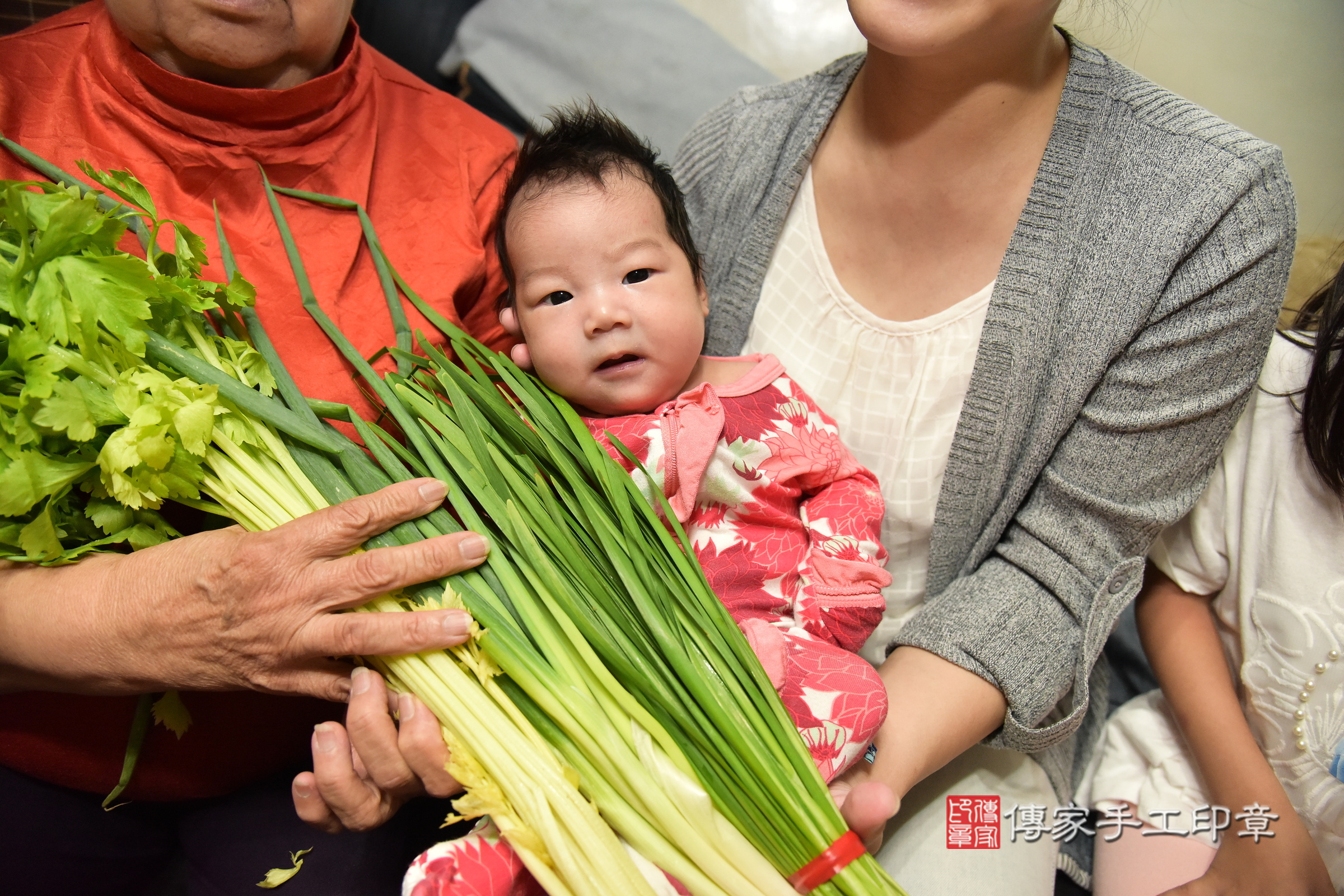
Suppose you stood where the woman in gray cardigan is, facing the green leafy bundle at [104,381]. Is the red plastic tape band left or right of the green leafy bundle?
left

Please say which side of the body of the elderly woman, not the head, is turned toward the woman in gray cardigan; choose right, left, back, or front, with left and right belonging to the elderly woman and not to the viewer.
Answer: left
